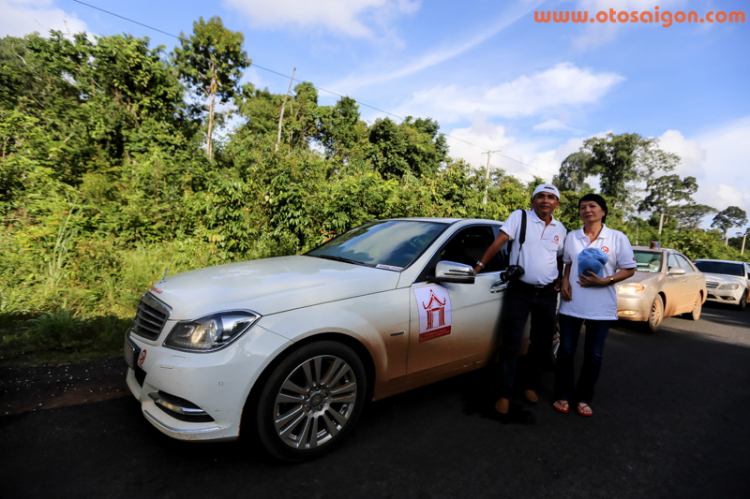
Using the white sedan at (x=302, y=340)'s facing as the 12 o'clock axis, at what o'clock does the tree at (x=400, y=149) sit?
The tree is roughly at 5 o'clock from the white sedan.

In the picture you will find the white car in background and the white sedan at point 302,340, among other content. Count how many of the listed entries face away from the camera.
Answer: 0

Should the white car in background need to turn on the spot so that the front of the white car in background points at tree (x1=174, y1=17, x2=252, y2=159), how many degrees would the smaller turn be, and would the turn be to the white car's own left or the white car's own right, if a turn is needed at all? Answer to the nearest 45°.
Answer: approximately 45° to the white car's own right

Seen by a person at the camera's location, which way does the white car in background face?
facing the viewer and to the left of the viewer

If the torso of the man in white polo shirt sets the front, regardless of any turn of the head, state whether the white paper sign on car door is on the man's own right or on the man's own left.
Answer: on the man's own right

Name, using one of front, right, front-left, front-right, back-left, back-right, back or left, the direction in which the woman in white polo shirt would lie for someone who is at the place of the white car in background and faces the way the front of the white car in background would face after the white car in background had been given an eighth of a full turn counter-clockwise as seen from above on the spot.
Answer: front

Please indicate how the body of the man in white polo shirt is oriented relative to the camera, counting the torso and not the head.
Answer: toward the camera

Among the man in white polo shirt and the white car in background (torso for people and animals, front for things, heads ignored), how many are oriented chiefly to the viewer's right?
0

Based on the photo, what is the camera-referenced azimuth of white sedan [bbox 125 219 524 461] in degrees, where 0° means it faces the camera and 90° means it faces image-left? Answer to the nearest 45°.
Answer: approximately 45°

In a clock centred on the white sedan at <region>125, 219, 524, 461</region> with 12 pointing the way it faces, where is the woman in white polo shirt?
The woman in white polo shirt is roughly at 7 o'clock from the white sedan.

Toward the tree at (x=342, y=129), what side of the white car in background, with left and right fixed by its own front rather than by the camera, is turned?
right

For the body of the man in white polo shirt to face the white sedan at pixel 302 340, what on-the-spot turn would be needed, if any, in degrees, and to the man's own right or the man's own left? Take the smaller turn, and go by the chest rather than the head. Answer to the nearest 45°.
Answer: approximately 45° to the man's own right

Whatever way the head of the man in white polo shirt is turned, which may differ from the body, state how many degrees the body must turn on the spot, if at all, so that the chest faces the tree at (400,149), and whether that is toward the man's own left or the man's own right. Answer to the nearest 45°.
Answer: approximately 180°
